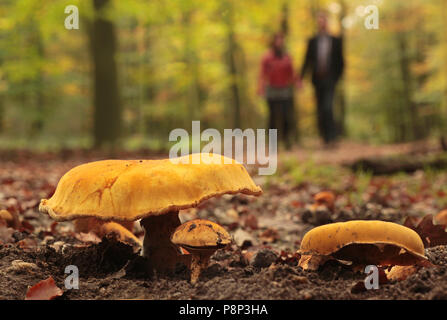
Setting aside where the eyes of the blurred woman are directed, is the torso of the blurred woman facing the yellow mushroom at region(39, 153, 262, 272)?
yes

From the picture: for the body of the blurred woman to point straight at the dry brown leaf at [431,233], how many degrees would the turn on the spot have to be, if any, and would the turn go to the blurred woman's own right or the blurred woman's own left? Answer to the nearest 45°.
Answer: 0° — they already face it

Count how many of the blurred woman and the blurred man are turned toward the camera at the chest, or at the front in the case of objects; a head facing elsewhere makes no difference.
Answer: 2

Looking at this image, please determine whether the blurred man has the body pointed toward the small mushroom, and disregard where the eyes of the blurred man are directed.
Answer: yes

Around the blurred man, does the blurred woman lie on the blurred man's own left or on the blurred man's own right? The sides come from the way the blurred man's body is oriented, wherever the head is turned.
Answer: on the blurred man's own right

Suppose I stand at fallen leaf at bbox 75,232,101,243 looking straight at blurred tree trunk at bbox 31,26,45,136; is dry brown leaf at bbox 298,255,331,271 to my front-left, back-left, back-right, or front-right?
back-right

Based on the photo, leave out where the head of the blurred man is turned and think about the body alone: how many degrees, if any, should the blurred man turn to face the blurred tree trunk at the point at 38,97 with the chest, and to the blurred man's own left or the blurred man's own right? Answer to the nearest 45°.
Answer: approximately 135° to the blurred man's own right

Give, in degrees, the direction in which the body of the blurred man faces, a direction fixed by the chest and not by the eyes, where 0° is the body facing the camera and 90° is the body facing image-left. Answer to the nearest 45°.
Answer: approximately 0°

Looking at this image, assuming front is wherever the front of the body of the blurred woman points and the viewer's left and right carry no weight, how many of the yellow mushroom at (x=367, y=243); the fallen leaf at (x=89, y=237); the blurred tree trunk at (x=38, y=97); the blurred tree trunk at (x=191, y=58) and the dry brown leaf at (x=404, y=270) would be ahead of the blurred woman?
3

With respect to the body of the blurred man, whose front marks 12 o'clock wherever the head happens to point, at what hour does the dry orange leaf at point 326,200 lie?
The dry orange leaf is roughly at 12 o'clock from the blurred man.

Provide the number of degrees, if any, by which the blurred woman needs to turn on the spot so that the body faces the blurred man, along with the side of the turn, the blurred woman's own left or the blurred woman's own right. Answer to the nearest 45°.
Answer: approximately 90° to the blurred woman's own left
